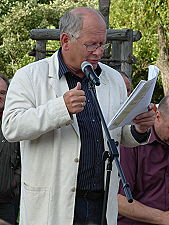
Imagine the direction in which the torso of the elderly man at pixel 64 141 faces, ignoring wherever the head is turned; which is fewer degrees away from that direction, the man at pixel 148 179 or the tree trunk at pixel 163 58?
the man

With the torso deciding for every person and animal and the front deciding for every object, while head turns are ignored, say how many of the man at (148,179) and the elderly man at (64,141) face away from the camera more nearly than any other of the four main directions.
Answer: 0

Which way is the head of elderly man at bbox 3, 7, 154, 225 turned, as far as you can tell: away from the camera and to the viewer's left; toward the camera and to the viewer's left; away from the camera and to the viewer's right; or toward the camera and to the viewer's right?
toward the camera and to the viewer's right

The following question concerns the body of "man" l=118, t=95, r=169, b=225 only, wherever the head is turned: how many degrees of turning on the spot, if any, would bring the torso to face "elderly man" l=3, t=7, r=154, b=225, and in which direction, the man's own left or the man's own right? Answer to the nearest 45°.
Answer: approximately 90° to the man's own right
